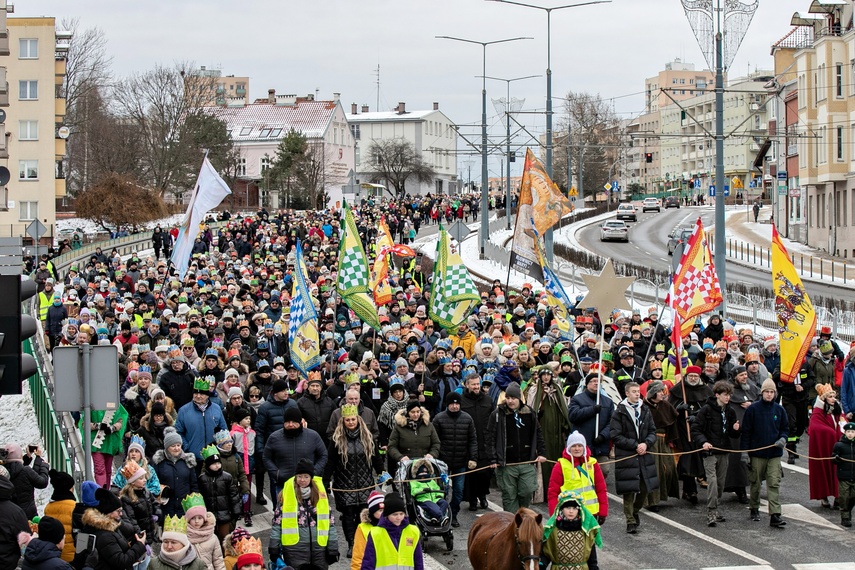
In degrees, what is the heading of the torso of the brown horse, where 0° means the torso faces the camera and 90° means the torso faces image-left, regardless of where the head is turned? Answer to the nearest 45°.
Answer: approximately 315°

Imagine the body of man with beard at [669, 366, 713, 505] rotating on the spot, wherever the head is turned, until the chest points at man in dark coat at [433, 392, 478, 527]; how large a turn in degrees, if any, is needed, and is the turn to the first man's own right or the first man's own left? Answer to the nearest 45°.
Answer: approximately 45° to the first man's own right

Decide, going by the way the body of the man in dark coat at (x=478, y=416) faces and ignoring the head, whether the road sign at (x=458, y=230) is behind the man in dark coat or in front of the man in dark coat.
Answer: behind

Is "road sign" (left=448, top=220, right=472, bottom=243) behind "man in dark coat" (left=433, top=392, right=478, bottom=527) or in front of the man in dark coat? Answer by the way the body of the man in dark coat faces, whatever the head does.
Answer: behind

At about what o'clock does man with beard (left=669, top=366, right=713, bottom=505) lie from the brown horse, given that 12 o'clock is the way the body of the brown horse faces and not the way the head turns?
The man with beard is roughly at 8 o'clock from the brown horse.

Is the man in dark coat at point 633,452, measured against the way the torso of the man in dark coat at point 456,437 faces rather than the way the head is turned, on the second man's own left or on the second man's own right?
on the second man's own left

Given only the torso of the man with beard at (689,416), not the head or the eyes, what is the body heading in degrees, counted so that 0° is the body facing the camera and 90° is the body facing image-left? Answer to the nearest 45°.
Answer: approximately 0°

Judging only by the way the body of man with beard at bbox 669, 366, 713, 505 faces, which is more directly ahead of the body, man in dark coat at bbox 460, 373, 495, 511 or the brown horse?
the brown horse
